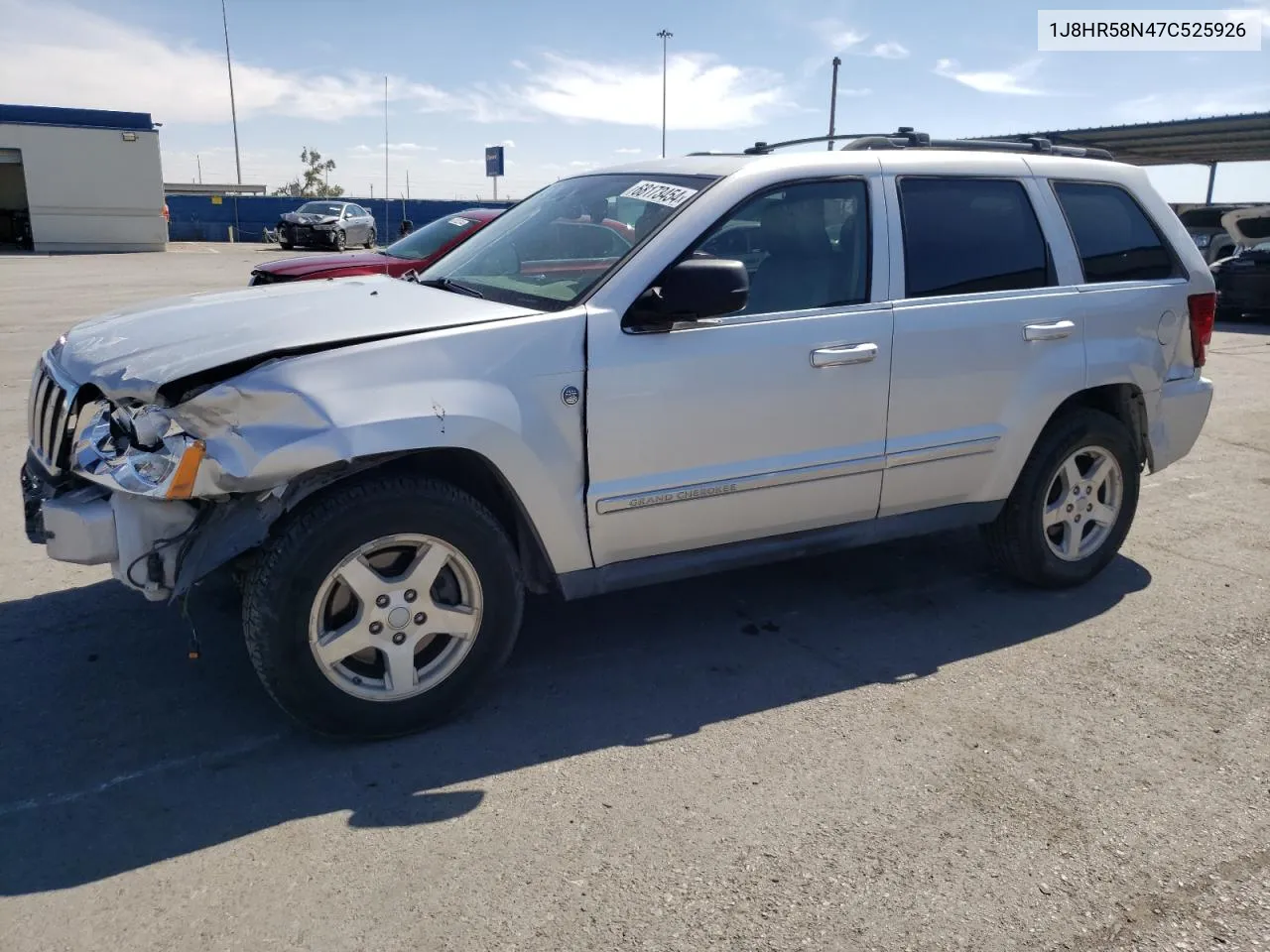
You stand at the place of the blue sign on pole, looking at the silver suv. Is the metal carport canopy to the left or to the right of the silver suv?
left

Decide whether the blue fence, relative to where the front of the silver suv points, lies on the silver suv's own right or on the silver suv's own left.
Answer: on the silver suv's own right

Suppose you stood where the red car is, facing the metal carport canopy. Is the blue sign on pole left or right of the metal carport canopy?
left

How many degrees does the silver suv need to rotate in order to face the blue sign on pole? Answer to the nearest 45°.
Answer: approximately 135° to its right

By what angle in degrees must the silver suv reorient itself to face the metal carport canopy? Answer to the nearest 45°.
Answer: approximately 180°

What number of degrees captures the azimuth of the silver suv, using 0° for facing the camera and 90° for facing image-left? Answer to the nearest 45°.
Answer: approximately 45°

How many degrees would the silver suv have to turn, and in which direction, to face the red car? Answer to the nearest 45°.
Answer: approximately 135° to its right

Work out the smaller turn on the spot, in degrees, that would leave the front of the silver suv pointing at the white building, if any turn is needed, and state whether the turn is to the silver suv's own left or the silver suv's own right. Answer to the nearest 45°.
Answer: approximately 90° to the silver suv's own right
